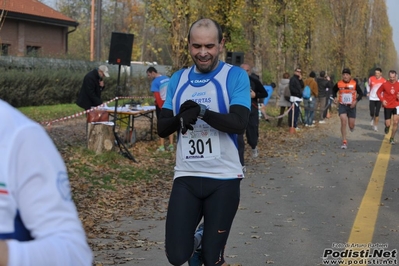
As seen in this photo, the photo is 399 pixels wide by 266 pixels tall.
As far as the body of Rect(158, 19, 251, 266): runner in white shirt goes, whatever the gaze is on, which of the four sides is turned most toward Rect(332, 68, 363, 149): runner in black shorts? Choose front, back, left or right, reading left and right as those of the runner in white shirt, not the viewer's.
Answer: back

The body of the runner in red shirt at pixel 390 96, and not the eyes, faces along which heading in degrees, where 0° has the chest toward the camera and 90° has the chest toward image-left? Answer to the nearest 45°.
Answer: approximately 0°

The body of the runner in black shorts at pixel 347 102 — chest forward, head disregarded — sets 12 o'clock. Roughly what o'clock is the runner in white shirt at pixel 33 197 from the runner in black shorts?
The runner in white shirt is roughly at 12 o'clock from the runner in black shorts.
